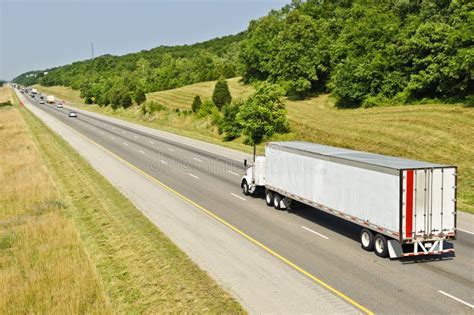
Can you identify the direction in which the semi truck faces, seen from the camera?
facing away from the viewer and to the left of the viewer

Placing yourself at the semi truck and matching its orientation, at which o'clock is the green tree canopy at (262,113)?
The green tree canopy is roughly at 1 o'clock from the semi truck.
